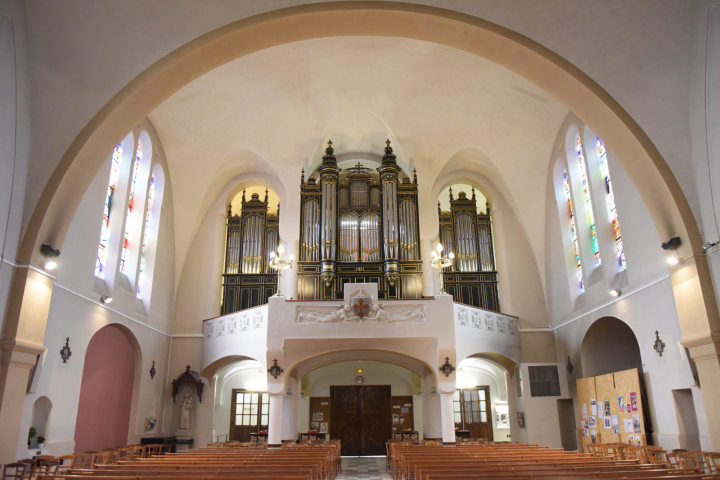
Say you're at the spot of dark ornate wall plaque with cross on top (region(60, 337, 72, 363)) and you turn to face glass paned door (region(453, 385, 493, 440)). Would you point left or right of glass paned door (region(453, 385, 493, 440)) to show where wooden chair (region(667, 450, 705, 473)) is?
right

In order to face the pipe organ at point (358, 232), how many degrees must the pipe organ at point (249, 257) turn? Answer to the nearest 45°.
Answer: approximately 45° to its left

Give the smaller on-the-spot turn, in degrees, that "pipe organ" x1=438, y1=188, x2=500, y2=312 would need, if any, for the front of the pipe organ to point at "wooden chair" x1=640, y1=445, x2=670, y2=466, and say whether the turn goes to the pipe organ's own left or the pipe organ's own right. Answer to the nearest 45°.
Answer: approximately 45° to the pipe organ's own left

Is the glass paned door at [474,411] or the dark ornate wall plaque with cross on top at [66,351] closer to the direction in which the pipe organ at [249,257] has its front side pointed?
the dark ornate wall plaque with cross on top

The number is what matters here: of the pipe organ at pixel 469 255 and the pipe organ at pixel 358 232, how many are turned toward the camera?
2
